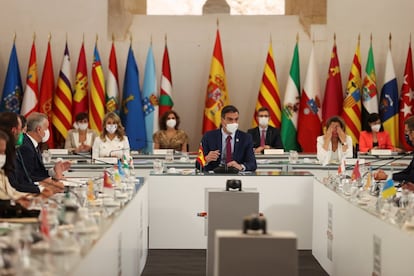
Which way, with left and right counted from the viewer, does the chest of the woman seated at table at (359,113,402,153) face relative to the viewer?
facing the viewer

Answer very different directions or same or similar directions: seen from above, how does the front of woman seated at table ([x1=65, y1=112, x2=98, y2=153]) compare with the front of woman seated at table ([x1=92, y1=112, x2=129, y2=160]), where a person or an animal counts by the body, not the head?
same or similar directions

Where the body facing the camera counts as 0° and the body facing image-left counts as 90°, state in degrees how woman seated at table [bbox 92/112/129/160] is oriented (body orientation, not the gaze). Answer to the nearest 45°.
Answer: approximately 0°

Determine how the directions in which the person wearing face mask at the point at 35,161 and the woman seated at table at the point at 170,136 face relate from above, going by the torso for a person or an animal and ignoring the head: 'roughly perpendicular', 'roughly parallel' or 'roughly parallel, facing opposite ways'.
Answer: roughly perpendicular

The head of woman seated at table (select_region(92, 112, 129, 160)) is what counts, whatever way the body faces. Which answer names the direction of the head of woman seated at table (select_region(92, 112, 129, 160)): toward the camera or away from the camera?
toward the camera

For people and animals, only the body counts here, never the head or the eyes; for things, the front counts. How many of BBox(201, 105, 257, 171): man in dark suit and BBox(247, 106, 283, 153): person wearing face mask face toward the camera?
2

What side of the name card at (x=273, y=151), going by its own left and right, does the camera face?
front

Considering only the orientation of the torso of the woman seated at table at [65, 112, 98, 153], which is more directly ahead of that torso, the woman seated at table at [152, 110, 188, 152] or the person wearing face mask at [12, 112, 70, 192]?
the person wearing face mask

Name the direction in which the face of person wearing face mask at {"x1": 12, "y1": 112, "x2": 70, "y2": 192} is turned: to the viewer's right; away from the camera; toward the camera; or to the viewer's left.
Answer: to the viewer's right

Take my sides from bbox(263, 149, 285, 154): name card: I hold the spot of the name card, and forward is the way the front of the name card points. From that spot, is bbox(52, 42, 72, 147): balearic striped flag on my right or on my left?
on my right

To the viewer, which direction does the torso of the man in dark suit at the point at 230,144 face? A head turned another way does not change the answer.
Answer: toward the camera

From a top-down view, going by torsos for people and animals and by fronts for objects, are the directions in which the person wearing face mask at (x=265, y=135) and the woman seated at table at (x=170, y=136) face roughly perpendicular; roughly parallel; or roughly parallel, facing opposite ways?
roughly parallel

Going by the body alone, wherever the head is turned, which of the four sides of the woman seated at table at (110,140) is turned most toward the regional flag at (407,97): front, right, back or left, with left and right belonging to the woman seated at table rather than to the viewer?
left

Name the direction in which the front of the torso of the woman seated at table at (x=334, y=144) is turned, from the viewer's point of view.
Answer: toward the camera

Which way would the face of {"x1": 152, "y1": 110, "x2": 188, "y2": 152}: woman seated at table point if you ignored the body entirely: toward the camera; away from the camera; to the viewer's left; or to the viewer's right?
toward the camera

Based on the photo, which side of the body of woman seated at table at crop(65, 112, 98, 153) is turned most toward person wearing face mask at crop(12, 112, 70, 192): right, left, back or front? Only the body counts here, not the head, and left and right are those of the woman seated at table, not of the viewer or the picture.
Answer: front

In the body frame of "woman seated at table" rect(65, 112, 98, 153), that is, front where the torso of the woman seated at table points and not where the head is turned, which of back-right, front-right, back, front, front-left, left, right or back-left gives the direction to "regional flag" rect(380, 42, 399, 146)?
left

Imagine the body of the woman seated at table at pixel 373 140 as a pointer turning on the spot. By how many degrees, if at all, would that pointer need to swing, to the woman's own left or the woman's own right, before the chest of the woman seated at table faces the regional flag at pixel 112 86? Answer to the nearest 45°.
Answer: approximately 90° to the woman's own right
